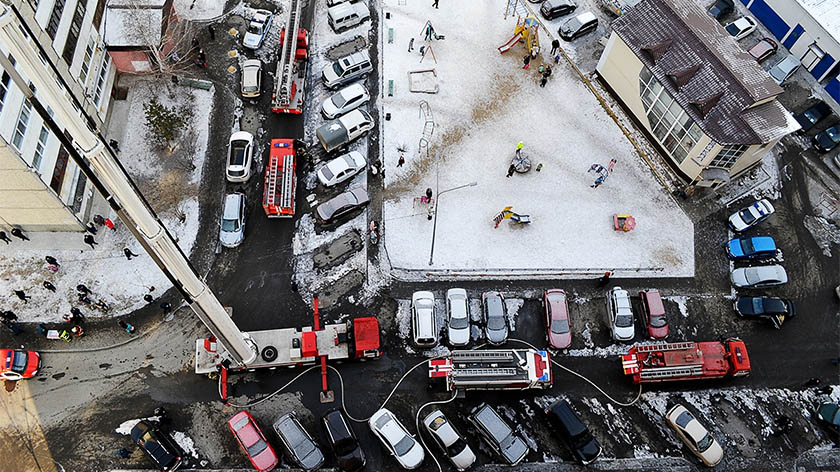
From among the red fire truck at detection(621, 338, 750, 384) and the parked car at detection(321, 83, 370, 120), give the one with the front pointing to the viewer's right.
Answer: the red fire truck

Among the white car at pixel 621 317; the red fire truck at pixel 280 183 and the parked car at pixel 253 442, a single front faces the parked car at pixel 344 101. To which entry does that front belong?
the red fire truck

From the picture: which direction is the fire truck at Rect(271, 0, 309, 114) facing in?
away from the camera

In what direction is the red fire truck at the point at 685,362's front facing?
to the viewer's right

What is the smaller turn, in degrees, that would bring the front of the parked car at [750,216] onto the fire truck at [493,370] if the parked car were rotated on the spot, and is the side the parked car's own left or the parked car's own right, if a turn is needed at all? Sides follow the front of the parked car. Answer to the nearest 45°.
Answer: approximately 45° to the parked car's own left

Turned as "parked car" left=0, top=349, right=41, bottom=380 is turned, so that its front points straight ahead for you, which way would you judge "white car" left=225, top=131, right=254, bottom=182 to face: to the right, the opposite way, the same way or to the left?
to the left

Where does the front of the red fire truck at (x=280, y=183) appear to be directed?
away from the camera

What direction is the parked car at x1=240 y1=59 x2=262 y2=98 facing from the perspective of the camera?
away from the camera
